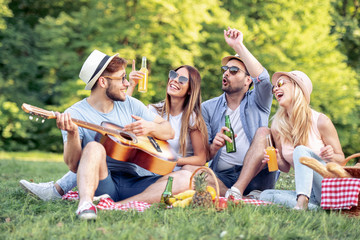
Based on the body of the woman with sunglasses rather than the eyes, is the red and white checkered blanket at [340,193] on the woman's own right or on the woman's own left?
on the woman's own left

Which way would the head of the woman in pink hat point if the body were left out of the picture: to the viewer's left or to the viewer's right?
to the viewer's left

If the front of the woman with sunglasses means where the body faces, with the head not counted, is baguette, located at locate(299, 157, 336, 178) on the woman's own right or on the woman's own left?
on the woman's own left

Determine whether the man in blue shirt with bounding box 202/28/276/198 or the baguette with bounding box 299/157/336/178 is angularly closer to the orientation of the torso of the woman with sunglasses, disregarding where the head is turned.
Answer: the baguette

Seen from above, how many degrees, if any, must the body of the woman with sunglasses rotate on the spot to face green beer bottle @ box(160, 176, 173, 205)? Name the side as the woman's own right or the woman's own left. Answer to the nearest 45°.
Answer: approximately 45° to the woman's own left

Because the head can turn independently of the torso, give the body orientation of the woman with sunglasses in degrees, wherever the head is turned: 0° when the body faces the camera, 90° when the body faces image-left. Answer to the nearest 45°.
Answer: approximately 45°

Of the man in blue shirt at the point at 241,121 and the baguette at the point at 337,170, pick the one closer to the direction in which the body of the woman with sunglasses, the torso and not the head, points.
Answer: the baguette

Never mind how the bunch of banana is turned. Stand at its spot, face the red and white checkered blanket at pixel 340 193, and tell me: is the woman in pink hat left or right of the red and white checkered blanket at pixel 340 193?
left

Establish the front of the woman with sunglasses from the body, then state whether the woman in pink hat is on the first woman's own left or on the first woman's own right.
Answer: on the first woman's own left

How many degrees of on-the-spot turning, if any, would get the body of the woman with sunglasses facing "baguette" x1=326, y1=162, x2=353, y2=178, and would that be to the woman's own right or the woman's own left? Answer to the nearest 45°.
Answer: approximately 90° to the woman's own left
